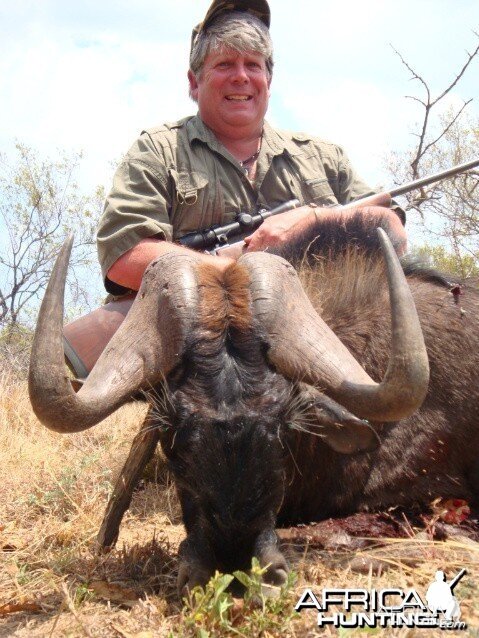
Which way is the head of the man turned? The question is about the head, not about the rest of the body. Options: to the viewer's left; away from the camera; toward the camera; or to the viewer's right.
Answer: toward the camera

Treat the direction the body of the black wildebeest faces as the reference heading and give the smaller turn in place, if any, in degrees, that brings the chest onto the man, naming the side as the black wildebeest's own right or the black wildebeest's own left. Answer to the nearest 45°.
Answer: approximately 135° to the black wildebeest's own right

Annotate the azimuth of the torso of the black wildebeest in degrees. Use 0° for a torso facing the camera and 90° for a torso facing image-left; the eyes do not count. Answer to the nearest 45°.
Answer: approximately 45°
